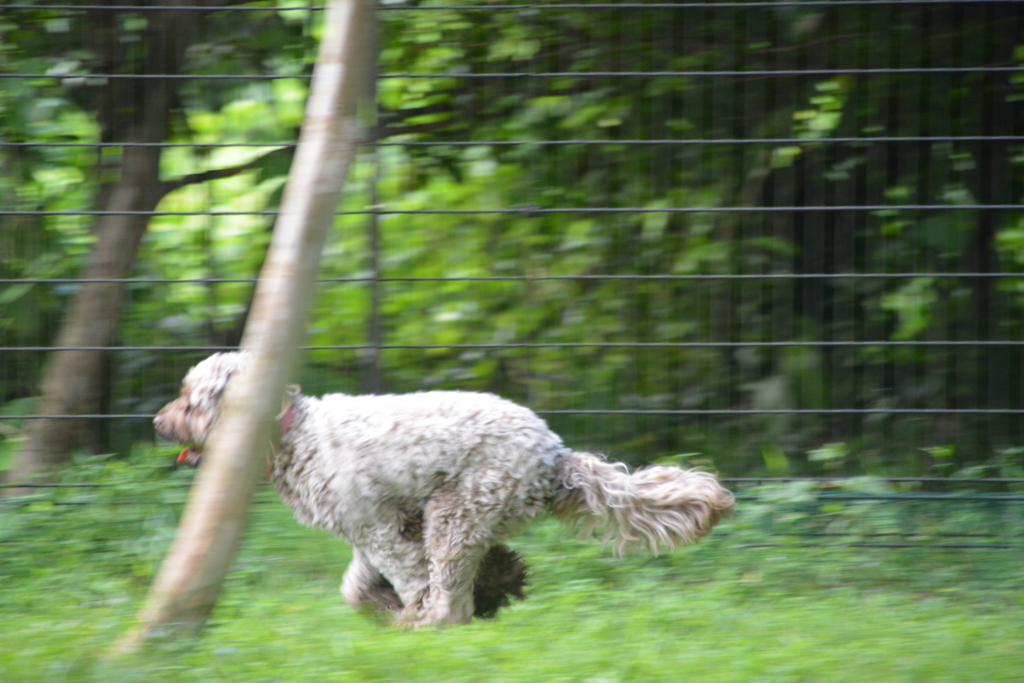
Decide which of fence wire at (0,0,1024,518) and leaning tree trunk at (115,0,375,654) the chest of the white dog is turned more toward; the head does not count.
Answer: the leaning tree trunk

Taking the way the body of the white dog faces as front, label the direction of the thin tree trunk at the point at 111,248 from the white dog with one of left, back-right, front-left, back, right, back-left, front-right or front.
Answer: front-right

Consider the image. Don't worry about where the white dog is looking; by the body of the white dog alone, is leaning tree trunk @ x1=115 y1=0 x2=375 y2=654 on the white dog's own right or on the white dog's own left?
on the white dog's own left

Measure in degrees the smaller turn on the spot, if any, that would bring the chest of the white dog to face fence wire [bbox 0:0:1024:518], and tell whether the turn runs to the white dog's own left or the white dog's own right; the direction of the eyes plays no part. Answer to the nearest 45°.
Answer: approximately 135° to the white dog's own right

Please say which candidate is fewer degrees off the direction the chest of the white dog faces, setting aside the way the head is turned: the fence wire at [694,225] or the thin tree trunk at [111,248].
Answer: the thin tree trunk

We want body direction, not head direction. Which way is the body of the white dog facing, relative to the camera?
to the viewer's left
